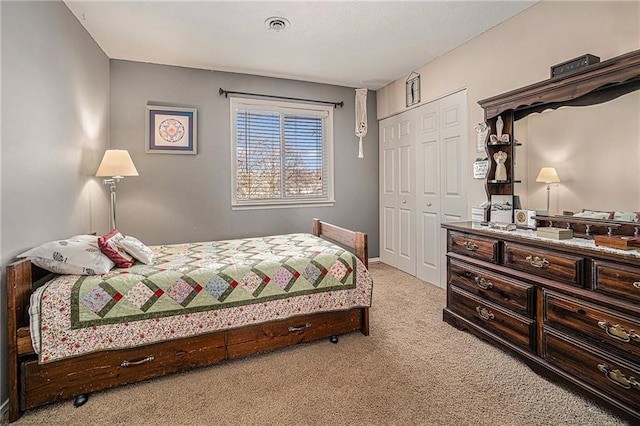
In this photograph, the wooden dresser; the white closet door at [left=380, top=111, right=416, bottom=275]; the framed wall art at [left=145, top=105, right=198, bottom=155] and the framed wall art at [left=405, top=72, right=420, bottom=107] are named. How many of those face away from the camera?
0

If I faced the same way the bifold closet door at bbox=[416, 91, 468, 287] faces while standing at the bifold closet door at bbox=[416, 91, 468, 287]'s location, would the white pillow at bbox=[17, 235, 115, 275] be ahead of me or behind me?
ahead

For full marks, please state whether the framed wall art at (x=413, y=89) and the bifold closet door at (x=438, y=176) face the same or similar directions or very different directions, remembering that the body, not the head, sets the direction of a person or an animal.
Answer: same or similar directions

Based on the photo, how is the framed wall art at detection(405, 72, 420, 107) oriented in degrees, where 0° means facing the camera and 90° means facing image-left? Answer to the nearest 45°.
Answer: approximately 45°

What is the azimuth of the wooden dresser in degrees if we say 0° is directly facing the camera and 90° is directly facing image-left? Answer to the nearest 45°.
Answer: approximately 45°

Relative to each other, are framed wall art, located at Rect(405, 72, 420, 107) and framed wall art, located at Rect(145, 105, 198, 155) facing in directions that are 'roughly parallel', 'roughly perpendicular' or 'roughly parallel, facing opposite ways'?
roughly perpendicular

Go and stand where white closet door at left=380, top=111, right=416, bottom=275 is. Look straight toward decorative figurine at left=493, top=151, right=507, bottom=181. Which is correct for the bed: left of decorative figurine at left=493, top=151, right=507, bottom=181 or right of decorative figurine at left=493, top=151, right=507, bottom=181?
right

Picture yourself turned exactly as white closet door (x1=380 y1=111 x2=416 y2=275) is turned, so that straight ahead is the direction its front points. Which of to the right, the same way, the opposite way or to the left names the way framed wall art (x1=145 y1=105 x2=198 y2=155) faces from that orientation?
to the left

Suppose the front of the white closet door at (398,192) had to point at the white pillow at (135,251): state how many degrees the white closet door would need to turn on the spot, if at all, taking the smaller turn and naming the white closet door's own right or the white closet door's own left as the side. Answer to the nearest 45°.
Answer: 0° — it already faces it

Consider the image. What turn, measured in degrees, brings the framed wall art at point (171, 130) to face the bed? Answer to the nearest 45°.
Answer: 0° — it already faces it

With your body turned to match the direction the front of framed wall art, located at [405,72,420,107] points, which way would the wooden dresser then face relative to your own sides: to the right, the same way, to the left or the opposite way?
the same way

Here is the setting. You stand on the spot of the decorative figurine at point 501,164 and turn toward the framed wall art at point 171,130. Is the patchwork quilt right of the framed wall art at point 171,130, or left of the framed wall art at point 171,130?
left

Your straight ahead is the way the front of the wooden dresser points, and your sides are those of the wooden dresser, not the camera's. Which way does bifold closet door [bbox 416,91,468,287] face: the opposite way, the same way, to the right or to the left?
the same way

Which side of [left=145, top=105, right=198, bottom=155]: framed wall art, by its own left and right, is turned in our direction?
front

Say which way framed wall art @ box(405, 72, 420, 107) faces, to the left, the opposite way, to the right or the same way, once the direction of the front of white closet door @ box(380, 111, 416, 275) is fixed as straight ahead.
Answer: the same way

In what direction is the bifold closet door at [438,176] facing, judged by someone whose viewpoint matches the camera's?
facing the viewer and to the left of the viewer
